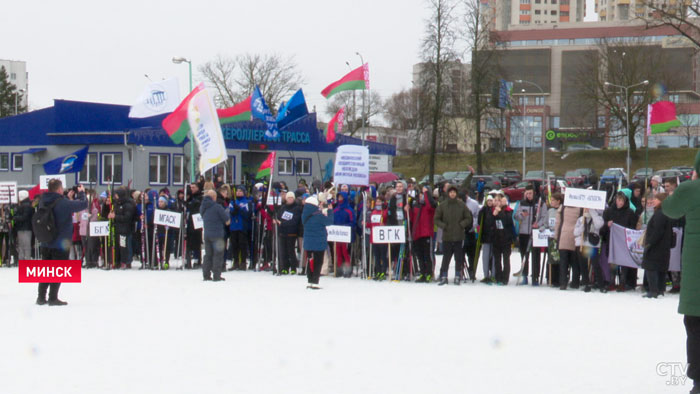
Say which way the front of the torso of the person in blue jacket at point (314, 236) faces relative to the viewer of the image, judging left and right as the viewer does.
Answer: facing away from the viewer and to the right of the viewer

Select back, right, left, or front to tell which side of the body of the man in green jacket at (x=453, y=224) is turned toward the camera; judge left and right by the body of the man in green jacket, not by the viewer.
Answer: front

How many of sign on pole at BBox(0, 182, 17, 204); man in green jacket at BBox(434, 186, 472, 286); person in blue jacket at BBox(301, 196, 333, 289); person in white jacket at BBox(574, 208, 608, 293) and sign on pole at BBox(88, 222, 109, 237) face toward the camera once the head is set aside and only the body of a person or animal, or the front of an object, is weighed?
4

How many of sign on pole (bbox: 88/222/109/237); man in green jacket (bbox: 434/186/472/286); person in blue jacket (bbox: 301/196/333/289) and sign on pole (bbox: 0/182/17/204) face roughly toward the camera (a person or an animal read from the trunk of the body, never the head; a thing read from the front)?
3

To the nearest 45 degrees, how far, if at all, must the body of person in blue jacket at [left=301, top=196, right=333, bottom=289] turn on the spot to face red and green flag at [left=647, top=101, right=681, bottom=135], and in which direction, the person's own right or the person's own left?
0° — they already face it

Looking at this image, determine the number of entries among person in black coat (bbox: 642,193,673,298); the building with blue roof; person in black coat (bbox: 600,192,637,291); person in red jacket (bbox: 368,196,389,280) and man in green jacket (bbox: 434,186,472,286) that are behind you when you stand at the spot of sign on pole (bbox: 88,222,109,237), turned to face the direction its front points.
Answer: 1

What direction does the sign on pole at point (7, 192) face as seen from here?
toward the camera

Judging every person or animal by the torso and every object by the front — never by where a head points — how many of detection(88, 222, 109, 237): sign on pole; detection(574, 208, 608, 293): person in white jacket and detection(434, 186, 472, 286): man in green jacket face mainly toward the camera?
3

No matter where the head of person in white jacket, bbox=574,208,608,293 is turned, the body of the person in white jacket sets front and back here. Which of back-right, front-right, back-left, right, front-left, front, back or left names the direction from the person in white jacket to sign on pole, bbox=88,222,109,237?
right

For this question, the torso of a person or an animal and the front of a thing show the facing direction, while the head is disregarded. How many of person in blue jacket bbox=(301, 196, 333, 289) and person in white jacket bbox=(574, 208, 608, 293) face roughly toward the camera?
1

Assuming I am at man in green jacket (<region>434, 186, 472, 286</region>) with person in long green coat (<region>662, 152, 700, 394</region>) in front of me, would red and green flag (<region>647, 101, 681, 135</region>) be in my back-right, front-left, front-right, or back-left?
back-left

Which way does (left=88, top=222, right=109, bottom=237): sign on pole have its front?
toward the camera

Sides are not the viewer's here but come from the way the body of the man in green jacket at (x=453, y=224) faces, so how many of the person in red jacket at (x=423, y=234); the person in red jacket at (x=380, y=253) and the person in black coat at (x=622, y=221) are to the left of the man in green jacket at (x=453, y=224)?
1

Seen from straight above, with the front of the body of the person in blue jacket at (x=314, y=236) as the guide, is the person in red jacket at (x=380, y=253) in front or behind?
in front

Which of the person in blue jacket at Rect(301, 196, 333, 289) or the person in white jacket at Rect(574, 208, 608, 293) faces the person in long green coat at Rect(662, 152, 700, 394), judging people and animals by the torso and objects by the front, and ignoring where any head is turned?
the person in white jacket
